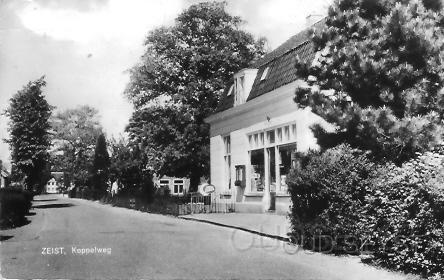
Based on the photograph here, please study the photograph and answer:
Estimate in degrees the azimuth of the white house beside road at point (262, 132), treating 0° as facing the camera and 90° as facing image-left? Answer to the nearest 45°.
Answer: approximately 45°

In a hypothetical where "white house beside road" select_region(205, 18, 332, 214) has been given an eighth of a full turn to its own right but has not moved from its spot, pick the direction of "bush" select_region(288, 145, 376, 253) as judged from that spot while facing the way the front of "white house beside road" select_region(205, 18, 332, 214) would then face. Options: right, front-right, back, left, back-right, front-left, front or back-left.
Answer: left

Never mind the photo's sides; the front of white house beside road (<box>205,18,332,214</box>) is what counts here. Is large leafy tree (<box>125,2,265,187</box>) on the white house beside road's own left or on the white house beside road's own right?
on the white house beside road's own right

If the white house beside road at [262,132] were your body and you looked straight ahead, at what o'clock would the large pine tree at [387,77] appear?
The large pine tree is roughly at 10 o'clock from the white house beside road.

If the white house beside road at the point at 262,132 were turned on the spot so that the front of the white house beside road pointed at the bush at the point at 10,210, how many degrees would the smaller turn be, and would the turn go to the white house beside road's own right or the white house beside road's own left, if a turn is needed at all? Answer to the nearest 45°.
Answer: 0° — it already faces it

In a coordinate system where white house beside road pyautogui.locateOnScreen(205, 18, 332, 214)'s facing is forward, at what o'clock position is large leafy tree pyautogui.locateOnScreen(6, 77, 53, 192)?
The large leafy tree is roughly at 2 o'clock from the white house beside road.

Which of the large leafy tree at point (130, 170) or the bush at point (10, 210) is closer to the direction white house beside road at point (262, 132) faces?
the bush

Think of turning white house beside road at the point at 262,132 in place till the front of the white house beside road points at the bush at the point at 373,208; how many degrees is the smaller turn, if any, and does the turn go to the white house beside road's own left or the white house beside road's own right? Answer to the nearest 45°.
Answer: approximately 45° to the white house beside road's own left

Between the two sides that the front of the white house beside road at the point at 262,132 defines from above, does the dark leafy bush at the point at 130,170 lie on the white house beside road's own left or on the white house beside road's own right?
on the white house beside road's own right
